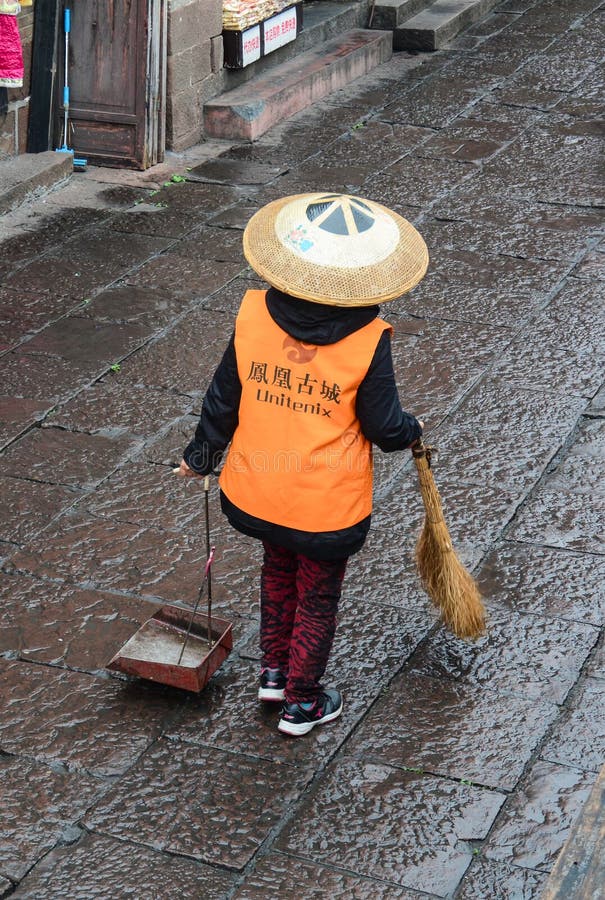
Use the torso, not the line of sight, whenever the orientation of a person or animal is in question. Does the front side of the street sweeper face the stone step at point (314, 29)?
yes

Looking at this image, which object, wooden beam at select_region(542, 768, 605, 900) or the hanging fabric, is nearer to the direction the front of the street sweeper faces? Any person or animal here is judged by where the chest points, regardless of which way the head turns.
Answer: the hanging fabric

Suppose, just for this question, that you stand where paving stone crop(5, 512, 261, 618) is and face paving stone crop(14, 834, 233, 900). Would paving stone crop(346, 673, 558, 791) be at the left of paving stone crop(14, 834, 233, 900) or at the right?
left

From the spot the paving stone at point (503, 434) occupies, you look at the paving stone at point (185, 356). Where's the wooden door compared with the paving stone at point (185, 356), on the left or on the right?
right

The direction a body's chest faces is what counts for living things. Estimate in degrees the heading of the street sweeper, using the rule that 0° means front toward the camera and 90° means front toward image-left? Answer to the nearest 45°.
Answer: approximately 180°

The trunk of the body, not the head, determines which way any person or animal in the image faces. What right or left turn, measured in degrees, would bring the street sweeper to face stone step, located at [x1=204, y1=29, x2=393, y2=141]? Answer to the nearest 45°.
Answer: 0° — it already faces it

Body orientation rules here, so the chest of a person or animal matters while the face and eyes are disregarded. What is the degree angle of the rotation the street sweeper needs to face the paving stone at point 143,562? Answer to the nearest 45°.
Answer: approximately 45° to its left
